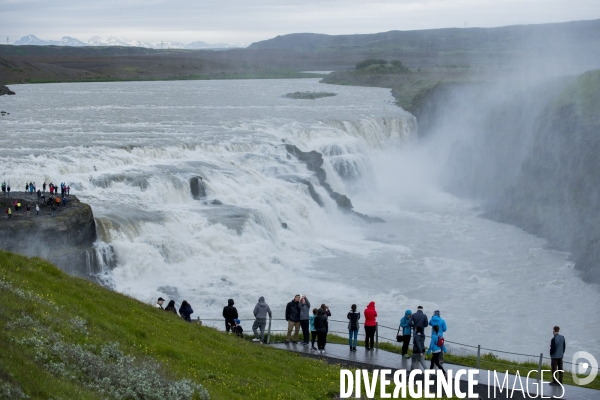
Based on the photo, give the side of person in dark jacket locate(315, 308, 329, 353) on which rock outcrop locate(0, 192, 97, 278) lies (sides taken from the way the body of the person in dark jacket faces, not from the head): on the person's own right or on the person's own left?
on the person's own left

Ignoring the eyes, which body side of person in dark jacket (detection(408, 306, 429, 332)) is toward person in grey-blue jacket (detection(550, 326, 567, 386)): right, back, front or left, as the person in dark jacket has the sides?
right

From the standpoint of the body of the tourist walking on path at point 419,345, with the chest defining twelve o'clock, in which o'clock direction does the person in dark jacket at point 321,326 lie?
The person in dark jacket is roughly at 10 o'clock from the tourist walking on path.

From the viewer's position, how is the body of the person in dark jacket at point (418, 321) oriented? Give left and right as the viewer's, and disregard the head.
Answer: facing away from the viewer

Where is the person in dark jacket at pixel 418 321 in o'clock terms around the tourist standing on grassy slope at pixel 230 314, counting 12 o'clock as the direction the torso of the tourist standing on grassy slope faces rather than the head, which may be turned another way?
The person in dark jacket is roughly at 4 o'clock from the tourist standing on grassy slope.

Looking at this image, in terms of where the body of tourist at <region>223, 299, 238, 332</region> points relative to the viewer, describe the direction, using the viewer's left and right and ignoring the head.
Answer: facing away from the viewer

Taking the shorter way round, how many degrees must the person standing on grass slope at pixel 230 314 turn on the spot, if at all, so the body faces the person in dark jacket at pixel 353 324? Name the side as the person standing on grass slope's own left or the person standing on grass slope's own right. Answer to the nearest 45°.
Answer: approximately 90° to the person standing on grass slope's own right

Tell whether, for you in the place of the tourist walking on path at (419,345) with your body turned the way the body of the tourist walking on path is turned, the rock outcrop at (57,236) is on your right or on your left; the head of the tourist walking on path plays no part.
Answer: on your left
